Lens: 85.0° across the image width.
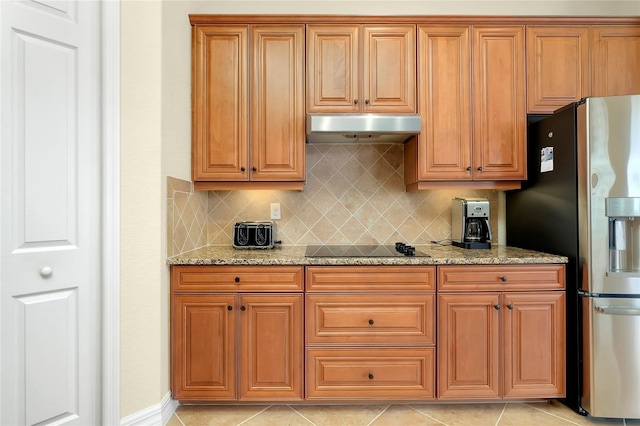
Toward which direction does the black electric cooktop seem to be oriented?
toward the camera

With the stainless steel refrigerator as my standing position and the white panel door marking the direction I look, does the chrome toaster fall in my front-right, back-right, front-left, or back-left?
front-right

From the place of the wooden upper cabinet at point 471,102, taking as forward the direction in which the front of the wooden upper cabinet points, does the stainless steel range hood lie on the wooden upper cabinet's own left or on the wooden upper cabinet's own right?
on the wooden upper cabinet's own right

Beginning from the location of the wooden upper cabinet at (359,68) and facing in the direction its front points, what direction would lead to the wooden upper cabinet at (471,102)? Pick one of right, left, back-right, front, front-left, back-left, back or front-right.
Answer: left

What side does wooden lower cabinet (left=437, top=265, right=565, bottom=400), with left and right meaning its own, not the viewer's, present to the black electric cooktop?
right

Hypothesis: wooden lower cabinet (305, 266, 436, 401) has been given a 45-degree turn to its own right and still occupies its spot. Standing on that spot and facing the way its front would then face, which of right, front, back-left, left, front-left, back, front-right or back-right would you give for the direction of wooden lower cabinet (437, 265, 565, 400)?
back-left

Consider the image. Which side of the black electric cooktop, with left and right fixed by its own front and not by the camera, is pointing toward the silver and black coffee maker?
left

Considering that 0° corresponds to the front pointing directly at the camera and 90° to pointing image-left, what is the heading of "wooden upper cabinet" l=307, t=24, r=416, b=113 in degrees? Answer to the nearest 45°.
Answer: approximately 0°

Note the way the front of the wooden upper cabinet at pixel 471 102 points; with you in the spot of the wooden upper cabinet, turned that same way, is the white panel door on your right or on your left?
on your right

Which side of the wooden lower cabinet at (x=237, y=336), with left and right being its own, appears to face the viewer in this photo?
front

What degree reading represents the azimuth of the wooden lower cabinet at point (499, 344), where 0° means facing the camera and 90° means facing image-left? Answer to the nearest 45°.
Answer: approximately 0°
